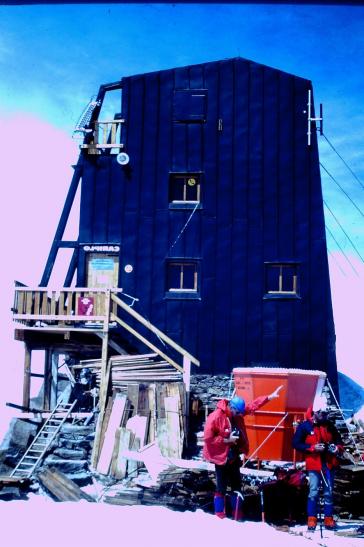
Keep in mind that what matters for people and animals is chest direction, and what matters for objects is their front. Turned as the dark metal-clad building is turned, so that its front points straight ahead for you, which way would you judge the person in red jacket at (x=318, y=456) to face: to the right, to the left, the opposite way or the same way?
the same way

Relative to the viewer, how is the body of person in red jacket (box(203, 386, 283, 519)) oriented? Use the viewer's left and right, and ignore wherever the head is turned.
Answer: facing the viewer and to the right of the viewer

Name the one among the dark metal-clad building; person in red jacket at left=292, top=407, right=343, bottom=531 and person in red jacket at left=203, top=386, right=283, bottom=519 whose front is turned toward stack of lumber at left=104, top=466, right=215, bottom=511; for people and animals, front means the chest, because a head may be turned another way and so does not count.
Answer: the dark metal-clad building

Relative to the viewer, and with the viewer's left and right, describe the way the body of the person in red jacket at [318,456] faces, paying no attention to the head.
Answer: facing the viewer

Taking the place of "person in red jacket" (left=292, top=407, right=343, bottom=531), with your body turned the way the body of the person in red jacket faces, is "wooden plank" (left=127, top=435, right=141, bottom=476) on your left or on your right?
on your right

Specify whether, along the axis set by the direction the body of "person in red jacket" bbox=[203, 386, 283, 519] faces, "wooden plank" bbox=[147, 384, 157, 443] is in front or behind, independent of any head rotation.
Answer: behind

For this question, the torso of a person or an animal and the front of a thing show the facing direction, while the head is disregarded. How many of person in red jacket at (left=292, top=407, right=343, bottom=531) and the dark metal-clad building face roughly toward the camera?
2

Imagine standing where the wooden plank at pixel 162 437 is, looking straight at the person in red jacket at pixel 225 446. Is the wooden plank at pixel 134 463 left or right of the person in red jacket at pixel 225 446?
right

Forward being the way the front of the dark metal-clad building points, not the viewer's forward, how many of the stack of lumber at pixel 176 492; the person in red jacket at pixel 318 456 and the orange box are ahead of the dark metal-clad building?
3

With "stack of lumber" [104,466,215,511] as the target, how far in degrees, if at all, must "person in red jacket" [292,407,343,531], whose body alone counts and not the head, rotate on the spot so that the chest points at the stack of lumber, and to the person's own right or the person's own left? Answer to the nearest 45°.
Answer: approximately 90° to the person's own right

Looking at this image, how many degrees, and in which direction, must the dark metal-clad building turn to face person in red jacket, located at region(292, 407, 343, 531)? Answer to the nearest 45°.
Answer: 0° — it already faces them
